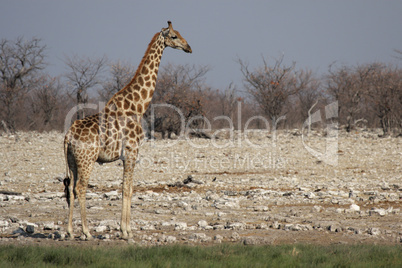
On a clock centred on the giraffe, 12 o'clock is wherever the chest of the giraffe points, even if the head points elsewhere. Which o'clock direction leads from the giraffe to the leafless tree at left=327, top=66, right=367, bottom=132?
The leafless tree is roughly at 10 o'clock from the giraffe.

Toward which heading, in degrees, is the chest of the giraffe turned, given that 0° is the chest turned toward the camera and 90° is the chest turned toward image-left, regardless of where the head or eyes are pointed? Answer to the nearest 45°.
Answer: approximately 270°

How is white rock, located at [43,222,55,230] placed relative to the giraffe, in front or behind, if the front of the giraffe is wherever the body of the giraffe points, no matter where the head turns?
behind

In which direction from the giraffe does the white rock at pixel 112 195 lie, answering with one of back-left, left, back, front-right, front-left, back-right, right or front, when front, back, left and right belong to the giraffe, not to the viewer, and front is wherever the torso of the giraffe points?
left

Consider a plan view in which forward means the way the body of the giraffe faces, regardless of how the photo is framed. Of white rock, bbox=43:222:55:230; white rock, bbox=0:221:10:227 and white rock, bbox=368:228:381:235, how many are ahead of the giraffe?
1

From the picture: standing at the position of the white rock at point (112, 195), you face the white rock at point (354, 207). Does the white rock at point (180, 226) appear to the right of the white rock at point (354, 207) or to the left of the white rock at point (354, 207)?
right

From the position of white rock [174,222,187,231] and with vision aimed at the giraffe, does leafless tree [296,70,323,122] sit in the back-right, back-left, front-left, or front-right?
back-right

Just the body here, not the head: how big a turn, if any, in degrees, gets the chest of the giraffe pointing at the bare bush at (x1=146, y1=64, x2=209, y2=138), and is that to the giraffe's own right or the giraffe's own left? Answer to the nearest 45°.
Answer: approximately 90° to the giraffe's own left

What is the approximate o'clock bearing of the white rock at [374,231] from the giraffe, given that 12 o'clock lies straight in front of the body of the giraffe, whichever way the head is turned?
The white rock is roughly at 12 o'clock from the giraffe.

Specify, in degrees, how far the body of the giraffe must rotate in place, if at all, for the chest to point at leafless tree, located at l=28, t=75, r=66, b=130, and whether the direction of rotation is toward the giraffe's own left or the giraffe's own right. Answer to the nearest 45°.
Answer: approximately 90° to the giraffe's own left
